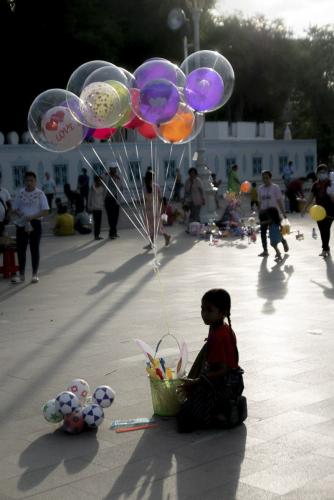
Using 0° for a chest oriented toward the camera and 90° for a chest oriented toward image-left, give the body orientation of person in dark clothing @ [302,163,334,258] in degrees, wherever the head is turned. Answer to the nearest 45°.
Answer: approximately 45°

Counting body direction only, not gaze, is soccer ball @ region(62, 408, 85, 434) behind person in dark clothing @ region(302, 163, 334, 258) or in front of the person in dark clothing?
in front

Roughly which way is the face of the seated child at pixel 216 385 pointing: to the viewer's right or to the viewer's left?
to the viewer's left

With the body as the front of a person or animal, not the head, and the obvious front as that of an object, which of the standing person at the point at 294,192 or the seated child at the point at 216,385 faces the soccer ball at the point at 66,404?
the seated child

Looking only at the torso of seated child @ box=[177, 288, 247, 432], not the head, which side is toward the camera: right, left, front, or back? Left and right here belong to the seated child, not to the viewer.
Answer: left

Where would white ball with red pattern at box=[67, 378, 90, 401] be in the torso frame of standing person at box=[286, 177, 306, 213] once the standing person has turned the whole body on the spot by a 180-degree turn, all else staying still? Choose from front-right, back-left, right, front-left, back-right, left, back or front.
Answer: left

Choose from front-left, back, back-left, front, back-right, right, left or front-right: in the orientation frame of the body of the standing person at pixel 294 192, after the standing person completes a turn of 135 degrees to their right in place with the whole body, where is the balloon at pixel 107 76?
front-left

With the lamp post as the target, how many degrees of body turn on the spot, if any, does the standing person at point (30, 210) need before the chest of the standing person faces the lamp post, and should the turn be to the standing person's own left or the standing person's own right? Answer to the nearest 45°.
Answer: approximately 135° to the standing person's own left

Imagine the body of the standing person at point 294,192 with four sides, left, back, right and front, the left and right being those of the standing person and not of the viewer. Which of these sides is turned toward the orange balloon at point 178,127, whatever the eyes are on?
right

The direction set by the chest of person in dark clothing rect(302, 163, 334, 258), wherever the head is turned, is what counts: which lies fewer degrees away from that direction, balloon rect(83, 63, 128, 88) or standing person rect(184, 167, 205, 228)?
the balloon

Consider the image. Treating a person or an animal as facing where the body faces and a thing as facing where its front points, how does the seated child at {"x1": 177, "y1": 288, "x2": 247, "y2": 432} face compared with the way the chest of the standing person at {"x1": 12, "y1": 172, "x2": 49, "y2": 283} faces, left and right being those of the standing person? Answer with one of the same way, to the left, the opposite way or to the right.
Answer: to the right

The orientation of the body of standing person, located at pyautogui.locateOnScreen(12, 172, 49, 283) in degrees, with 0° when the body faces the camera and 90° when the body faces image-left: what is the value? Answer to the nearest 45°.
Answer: approximately 0°

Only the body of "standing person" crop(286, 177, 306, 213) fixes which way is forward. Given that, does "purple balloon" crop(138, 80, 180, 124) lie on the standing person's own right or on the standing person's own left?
on the standing person's own right
